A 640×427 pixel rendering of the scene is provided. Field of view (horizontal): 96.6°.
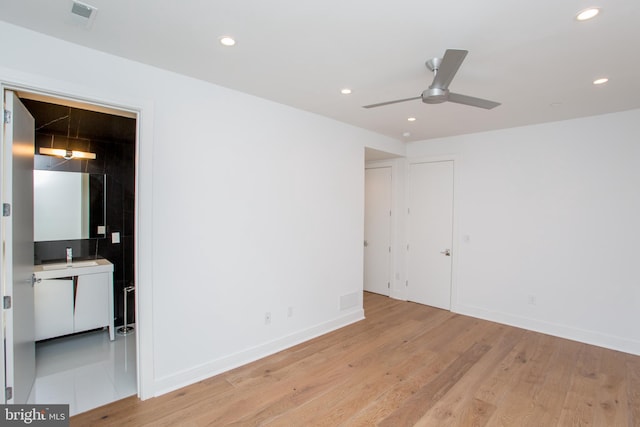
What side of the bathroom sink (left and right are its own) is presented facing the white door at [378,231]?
left

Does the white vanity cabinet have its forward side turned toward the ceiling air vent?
yes

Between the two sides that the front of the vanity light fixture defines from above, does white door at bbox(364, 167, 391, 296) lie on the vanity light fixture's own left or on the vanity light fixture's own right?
on the vanity light fixture's own left

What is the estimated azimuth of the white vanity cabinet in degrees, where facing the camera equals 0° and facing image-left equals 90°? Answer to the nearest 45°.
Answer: approximately 0°

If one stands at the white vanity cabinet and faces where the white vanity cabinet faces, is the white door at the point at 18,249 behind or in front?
in front

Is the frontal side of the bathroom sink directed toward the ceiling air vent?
yes

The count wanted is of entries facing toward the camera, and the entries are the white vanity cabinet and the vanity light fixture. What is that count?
2

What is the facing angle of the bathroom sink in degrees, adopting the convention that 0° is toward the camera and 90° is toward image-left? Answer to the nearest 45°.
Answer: approximately 0°
